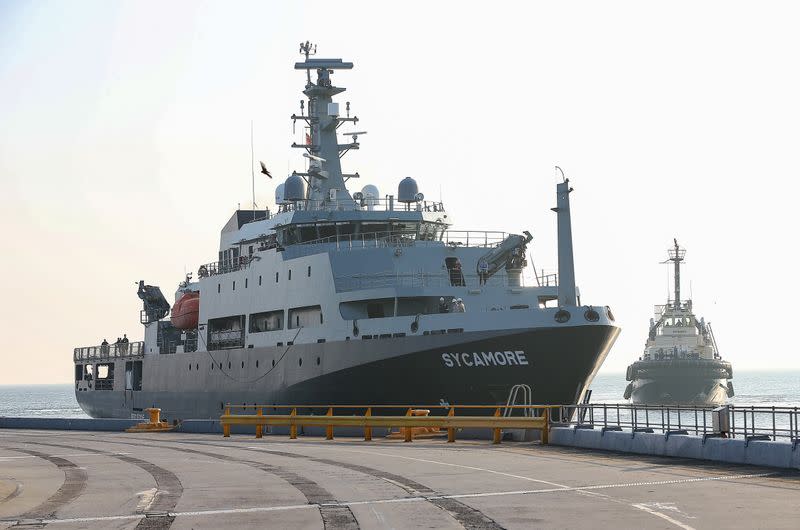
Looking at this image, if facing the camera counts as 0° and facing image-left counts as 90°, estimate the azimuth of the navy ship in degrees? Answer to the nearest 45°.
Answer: approximately 315°

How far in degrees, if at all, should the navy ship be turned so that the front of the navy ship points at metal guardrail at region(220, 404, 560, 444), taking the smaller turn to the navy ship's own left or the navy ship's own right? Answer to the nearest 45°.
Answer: approximately 45° to the navy ship's own right
